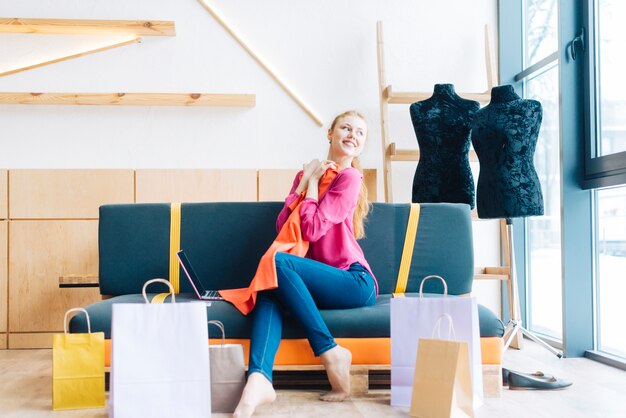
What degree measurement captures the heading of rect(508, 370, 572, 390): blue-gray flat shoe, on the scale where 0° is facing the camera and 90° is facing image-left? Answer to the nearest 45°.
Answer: approximately 270°

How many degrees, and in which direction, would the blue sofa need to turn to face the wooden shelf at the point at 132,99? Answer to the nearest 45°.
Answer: approximately 135° to its right

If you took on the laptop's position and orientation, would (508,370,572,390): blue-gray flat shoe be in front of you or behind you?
in front

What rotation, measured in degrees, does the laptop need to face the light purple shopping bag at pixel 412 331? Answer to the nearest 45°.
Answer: approximately 45° to its right

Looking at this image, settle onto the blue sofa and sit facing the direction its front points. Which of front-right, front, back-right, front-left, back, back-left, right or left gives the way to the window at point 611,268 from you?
left

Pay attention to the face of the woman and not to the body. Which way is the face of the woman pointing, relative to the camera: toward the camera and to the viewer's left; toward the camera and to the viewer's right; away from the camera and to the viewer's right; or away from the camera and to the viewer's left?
toward the camera and to the viewer's right

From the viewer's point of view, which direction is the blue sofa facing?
toward the camera

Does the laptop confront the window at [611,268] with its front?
yes

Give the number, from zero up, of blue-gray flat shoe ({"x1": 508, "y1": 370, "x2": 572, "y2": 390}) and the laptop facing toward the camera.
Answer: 0

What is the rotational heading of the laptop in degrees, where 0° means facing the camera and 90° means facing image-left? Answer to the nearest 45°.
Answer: approximately 270°

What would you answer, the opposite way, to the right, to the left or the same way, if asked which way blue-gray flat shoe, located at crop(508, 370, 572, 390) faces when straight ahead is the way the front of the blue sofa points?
to the left

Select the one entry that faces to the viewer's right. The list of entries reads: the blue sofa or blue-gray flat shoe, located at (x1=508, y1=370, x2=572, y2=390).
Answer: the blue-gray flat shoe

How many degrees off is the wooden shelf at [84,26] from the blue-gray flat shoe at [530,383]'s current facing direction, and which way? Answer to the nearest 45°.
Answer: approximately 180°

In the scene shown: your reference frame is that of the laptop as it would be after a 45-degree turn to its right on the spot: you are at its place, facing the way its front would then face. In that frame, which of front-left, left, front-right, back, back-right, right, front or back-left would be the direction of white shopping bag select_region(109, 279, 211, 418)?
front-right
